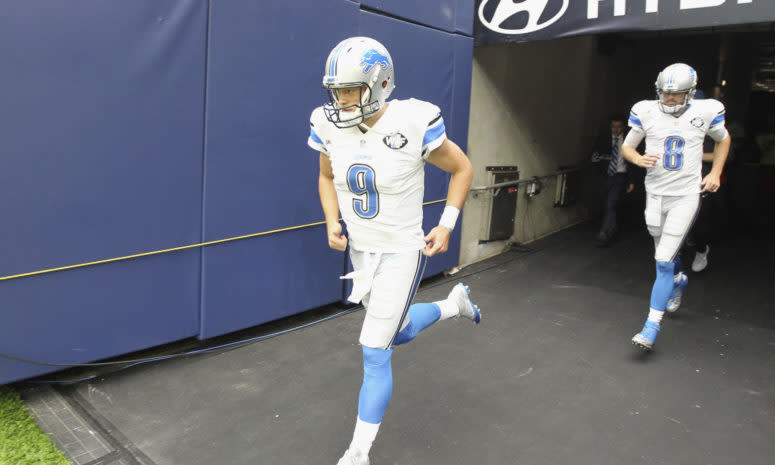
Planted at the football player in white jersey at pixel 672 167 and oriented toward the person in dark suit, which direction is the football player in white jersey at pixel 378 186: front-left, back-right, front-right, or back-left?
back-left

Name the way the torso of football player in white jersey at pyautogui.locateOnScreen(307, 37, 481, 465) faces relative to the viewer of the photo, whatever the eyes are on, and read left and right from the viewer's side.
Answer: facing the viewer and to the left of the viewer

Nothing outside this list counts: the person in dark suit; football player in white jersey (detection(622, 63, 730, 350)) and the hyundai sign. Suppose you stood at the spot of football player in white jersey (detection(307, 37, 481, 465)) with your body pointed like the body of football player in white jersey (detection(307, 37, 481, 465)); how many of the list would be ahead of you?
0

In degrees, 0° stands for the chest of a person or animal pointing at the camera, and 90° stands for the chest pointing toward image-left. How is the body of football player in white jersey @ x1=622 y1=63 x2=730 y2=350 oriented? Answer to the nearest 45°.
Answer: approximately 0°

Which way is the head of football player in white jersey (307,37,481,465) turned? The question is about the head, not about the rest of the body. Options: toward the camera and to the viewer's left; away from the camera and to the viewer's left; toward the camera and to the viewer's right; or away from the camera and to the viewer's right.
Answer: toward the camera and to the viewer's left

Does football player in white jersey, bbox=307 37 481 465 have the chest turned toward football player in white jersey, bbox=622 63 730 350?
no

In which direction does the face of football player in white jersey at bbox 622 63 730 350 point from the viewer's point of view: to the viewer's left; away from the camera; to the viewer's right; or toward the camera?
toward the camera

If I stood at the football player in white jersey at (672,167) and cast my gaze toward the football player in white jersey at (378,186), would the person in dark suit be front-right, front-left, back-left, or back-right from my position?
back-right

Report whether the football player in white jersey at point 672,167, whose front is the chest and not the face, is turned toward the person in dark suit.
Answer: no

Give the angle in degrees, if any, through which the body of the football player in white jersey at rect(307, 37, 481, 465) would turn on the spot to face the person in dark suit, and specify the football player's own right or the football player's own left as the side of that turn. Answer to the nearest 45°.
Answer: approximately 180°

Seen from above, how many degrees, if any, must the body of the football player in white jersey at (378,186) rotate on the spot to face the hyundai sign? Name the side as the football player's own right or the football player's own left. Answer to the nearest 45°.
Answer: approximately 180°

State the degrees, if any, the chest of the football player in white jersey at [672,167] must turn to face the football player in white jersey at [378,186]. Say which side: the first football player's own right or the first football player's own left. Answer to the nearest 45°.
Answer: approximately 45° to the first football player's own right

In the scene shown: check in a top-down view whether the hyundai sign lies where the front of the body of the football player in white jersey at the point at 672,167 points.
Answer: no

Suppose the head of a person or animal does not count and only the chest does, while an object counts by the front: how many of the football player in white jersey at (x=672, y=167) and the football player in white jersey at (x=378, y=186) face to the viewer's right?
0
